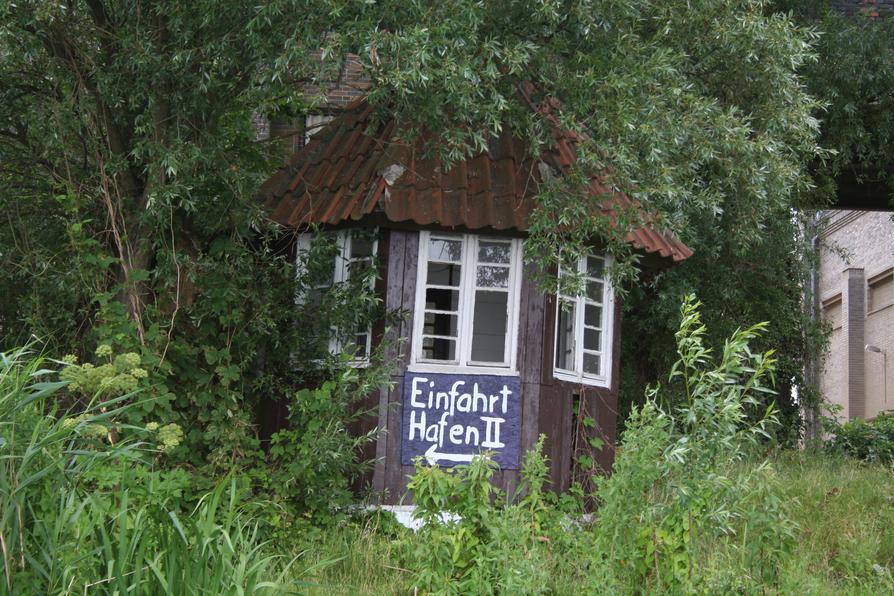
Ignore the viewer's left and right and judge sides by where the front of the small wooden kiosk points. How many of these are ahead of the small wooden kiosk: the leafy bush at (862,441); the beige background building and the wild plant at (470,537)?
1

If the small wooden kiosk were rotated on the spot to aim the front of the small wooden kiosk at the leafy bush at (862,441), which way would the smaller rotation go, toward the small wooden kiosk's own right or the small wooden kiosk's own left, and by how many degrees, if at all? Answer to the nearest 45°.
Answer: approximately 135° to the small wooden kiosk's own left

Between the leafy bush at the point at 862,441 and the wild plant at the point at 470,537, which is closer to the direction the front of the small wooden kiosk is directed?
the wild plant

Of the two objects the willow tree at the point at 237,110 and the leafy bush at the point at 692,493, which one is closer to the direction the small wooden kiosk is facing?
the leafy bush

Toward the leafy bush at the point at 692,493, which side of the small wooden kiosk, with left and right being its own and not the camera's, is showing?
front

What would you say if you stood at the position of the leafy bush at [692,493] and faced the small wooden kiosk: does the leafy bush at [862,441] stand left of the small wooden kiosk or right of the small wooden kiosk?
right

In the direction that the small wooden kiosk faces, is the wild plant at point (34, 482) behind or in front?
in front

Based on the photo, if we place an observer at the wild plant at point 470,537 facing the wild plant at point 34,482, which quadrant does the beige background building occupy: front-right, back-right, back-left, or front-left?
back-right

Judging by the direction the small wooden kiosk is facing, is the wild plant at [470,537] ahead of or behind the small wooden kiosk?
ahead

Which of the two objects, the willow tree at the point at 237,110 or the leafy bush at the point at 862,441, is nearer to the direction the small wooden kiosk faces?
the willow tree

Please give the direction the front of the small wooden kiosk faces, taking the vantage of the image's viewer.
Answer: facing the viewer
